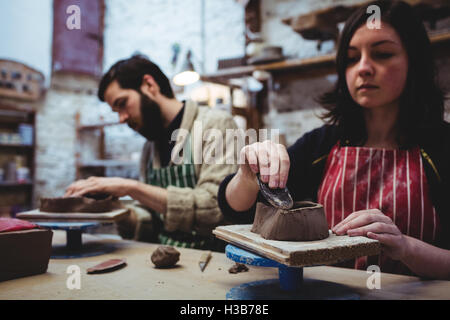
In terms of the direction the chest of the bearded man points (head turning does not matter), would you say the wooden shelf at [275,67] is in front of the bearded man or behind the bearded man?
behind

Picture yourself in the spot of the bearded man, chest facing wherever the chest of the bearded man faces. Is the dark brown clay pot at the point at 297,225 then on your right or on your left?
on your left

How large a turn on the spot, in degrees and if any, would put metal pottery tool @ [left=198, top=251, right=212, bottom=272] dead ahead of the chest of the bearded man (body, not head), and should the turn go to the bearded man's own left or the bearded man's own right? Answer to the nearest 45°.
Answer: approximately 45° to the bearded man's own left

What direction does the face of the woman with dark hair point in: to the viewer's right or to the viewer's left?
to the viewer's left

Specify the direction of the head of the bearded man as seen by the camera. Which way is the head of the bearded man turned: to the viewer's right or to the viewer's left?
to the viewer's left

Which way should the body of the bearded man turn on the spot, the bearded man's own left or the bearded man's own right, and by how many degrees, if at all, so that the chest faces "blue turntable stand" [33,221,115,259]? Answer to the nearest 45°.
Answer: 0° — they already face it

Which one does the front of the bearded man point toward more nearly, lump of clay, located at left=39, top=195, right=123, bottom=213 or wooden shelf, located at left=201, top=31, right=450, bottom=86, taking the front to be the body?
the lump of clay

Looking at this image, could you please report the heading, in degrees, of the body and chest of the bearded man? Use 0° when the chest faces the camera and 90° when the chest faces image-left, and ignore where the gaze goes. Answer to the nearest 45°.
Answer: approximately 45°

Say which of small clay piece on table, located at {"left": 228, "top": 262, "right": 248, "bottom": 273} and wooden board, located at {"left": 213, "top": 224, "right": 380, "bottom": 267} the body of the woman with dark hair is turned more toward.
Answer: the wooden board

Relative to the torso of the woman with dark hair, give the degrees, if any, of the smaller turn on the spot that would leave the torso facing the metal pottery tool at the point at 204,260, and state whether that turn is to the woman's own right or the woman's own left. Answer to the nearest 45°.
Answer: approximately 45° to the woman's own right

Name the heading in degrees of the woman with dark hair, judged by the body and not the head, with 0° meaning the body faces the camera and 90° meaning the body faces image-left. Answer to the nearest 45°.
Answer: approximately 0°
